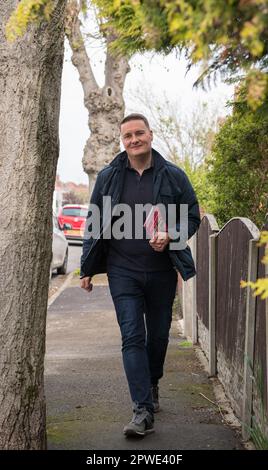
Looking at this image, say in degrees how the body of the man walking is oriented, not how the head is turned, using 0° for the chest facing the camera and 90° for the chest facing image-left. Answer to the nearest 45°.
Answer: approximately 0°

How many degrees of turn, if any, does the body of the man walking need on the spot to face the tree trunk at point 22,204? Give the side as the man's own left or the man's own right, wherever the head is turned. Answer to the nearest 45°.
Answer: approximately 45° to the man's own right

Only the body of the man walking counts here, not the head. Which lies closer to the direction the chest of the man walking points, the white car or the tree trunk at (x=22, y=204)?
the tree trunk

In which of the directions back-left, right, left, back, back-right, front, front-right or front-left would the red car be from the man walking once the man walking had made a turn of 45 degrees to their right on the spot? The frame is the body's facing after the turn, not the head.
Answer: back-right

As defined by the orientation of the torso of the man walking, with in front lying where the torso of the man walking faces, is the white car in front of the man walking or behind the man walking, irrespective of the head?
behind

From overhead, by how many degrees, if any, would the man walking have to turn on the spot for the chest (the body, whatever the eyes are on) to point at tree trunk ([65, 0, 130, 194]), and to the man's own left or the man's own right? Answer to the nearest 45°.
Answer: approximately 180°
